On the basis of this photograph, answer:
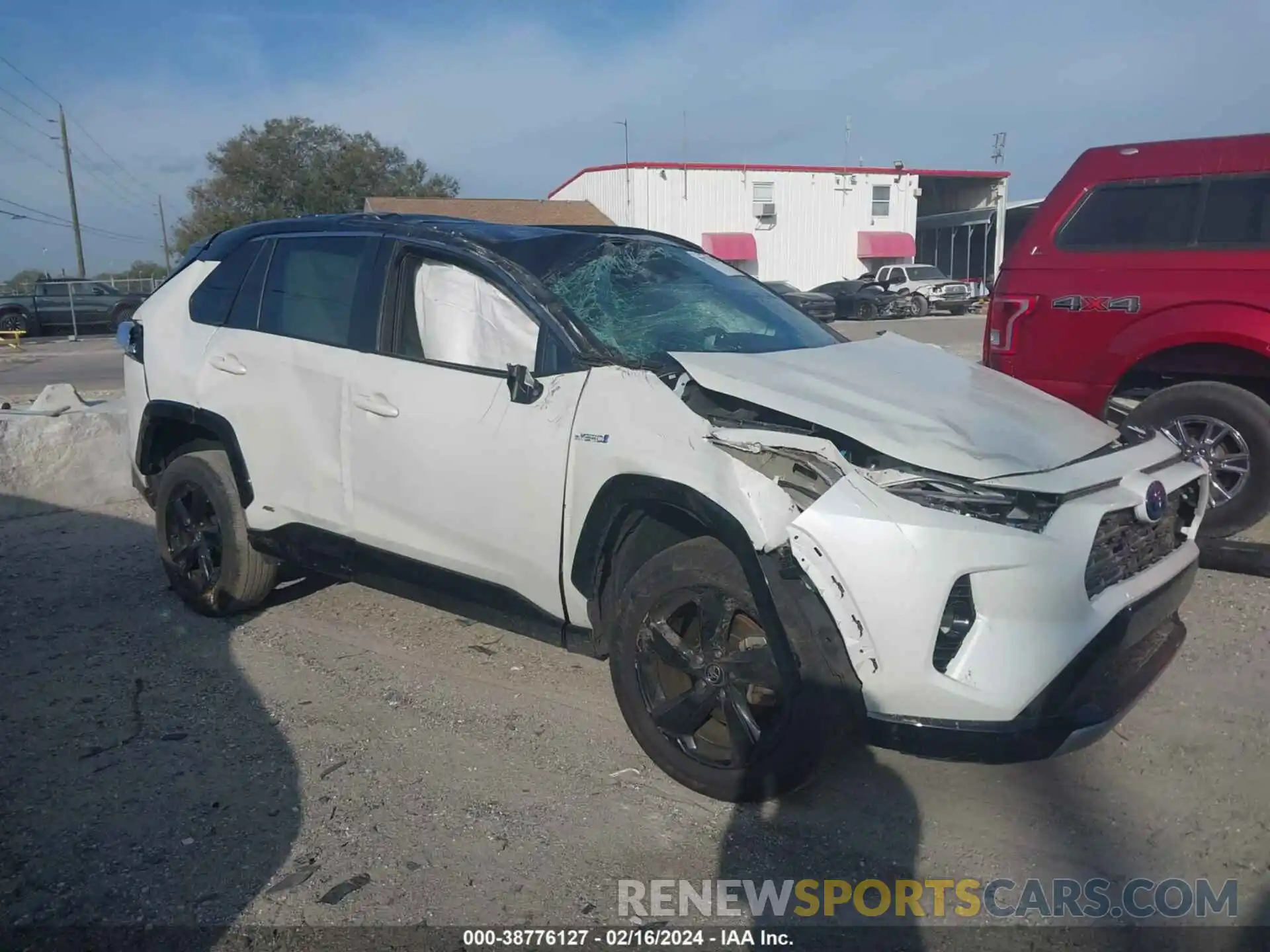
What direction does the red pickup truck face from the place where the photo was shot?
facing to the right of the viewer

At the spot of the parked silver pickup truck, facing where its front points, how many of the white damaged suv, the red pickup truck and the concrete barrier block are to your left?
0

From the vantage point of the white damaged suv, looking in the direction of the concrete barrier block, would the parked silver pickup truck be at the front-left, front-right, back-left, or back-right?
front-right

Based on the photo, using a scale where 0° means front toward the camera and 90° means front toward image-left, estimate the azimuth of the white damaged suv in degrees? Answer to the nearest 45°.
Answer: approximately 315°

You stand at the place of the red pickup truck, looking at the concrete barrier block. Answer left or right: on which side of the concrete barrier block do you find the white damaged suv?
left

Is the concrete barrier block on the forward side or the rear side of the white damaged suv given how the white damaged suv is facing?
on the rear side

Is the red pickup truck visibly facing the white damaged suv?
no

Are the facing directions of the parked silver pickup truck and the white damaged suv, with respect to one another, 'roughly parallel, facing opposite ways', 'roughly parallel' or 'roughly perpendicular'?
roughly parallel

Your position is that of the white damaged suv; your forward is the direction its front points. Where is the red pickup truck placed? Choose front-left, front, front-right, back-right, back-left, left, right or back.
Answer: left

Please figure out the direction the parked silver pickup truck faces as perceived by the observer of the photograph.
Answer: facing the viewer and to the right of the viewer

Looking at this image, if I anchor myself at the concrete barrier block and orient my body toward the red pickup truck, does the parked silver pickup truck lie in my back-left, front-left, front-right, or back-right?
front-left

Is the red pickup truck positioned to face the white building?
no

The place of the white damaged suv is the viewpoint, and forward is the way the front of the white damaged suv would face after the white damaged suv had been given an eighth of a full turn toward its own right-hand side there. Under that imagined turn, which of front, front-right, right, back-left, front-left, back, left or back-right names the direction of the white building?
back

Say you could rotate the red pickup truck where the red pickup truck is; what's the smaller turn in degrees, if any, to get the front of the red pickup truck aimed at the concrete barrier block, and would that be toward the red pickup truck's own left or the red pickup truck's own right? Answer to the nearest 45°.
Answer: approximately 180°
